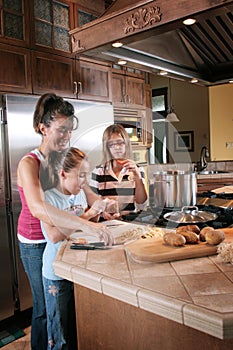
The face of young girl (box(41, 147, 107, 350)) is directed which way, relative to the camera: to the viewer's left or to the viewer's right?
to the viewer's right

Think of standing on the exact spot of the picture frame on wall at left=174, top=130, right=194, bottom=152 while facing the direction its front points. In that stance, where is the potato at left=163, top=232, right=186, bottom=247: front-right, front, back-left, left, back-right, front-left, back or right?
front

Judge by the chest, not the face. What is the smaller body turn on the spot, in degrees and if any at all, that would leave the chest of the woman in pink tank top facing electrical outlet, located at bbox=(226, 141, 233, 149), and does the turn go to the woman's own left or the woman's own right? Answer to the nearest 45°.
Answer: approximately 45° to the woman's own left

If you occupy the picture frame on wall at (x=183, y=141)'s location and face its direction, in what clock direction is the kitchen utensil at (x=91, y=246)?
The kitchen utensil is roughly at 12 o'clock from the picture frame on wall.

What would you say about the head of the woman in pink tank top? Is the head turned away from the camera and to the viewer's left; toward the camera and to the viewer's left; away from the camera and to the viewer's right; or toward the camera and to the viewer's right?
toward the camera and to the viewer's right

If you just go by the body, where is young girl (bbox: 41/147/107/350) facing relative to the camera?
to the viewer's right

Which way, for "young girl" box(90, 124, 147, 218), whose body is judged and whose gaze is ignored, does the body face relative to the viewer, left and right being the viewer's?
facing the viewer

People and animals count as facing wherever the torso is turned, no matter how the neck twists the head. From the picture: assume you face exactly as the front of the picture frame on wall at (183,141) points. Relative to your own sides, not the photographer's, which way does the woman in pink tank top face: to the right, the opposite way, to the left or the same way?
to the left

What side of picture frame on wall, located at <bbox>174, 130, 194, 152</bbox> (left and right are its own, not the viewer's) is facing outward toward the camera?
front

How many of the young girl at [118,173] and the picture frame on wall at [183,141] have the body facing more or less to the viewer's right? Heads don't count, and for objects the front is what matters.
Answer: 0
